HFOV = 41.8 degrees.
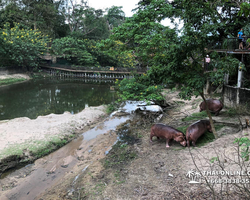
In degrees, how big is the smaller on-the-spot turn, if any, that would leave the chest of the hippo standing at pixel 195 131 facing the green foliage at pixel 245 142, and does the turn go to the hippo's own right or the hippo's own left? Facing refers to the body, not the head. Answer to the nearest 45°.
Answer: approximately 135° to the hippo's own right

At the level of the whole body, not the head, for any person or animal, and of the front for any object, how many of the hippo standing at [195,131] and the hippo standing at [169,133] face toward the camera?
0
